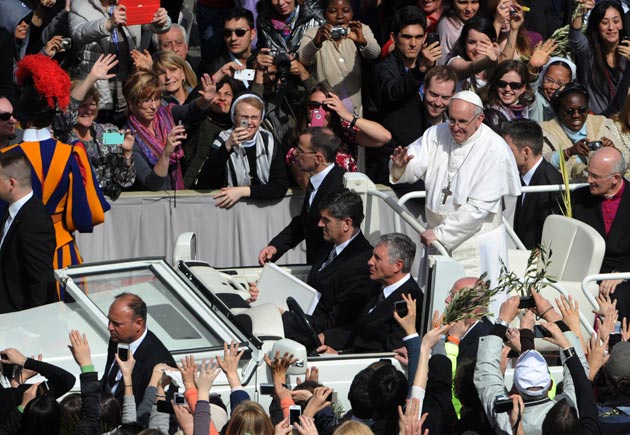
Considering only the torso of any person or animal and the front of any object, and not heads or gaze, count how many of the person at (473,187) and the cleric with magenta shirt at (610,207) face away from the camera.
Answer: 0

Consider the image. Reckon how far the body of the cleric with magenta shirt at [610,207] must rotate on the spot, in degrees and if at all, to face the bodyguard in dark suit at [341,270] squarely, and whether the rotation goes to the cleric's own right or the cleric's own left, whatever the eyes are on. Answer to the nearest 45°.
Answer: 0° — they already face them

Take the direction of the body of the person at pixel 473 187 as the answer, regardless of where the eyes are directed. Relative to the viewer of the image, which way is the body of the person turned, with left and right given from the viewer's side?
facing the viewer and to the left of the viewer

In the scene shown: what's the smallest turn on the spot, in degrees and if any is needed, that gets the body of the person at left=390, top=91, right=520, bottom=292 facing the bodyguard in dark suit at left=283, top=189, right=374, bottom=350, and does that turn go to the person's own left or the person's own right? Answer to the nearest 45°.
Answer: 0° — they already face them

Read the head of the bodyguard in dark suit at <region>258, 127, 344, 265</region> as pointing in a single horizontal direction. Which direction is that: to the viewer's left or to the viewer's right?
to the viewer's left

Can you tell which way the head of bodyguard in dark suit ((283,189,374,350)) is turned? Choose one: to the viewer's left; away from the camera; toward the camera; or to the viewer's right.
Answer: to the viewer's left

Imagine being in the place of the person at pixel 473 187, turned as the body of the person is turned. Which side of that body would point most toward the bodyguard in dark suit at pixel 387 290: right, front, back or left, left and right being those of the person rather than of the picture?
front
